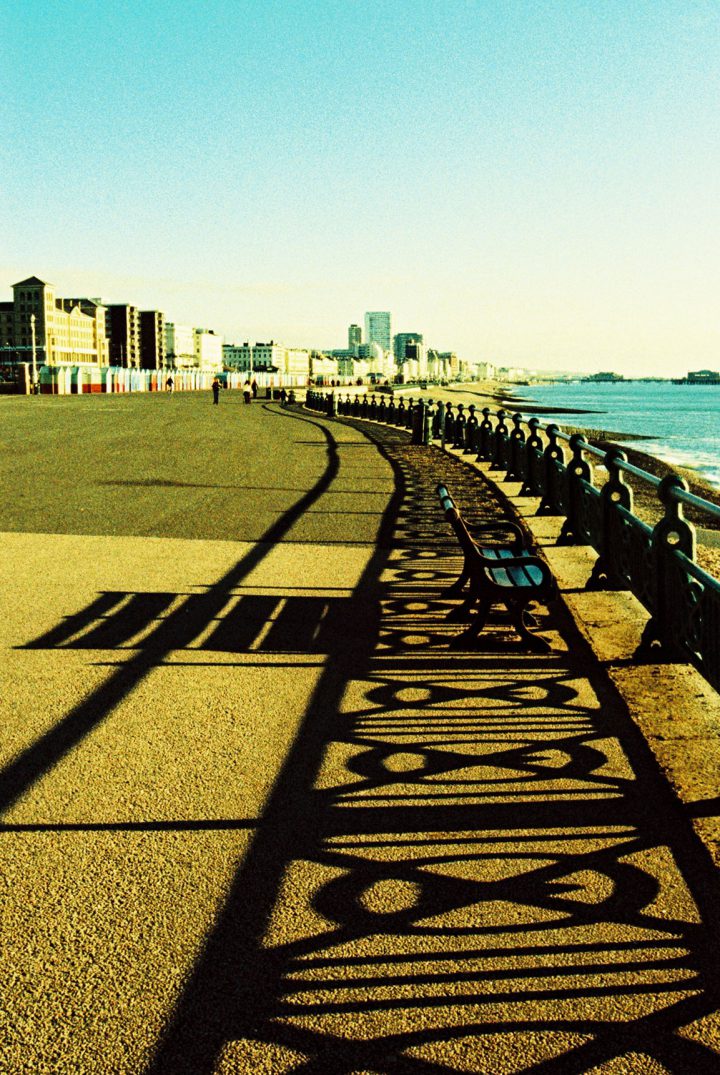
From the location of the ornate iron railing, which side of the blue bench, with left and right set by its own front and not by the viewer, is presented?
front

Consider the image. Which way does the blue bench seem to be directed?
to the viewer's right
